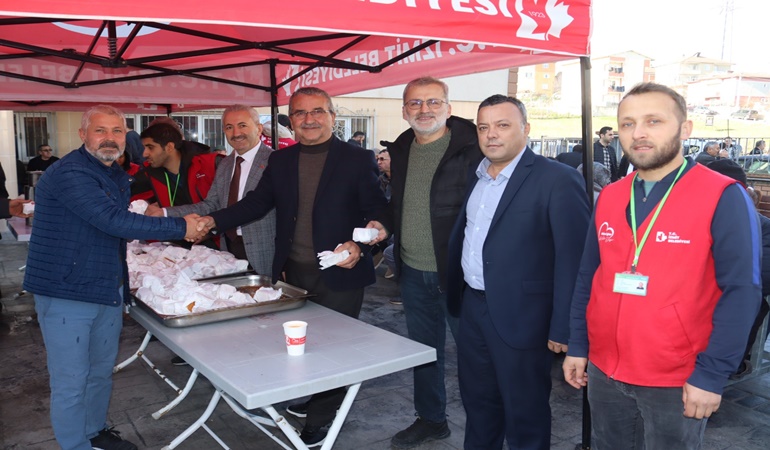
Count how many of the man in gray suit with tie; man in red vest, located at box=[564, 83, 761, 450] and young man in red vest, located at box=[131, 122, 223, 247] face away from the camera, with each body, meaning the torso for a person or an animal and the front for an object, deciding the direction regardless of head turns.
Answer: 0

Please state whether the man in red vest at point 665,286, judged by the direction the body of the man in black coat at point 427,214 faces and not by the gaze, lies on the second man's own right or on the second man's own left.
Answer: on the second man's own left

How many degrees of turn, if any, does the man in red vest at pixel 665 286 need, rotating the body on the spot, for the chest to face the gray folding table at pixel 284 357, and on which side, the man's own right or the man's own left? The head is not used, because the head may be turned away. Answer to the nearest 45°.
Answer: approximately 45° to the man's own right

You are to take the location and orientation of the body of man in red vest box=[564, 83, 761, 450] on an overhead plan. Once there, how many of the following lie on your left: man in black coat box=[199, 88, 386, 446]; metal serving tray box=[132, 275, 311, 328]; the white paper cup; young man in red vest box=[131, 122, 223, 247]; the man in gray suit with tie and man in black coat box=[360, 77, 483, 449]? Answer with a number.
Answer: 0

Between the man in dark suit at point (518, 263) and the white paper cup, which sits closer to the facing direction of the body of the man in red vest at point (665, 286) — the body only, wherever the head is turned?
the white paper cup

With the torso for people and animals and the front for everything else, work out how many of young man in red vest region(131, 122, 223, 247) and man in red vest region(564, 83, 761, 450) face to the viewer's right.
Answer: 0

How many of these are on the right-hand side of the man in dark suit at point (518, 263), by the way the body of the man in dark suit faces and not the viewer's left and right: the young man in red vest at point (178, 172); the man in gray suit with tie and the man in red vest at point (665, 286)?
2

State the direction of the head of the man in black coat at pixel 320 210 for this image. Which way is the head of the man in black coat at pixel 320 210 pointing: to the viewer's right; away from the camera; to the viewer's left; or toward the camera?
toward the camera

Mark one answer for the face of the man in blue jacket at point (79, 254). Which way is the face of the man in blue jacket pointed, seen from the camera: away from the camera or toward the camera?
toward the camera

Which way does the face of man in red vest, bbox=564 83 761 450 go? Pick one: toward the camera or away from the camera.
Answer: toward the camera

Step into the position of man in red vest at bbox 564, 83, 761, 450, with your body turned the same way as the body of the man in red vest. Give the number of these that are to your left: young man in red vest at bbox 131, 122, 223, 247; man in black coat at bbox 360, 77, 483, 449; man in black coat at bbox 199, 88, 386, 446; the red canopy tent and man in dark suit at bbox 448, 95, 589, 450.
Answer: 0

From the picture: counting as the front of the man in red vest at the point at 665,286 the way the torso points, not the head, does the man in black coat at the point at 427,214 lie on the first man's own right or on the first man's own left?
on the first man's own right

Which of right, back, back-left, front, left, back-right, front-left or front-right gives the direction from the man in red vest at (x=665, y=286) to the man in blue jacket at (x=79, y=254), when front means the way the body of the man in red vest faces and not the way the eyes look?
front-right

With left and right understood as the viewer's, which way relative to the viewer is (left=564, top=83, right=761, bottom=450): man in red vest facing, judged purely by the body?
facing the viewer and to the left of the viewer

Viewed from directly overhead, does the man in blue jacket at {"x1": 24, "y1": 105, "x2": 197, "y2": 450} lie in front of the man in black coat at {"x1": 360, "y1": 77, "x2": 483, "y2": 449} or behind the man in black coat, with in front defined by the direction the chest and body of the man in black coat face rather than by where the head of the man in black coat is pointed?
in front

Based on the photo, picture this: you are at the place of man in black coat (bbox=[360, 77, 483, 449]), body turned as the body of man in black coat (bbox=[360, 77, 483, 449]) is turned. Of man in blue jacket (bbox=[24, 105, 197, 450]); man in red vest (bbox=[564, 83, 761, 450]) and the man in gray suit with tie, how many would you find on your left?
1

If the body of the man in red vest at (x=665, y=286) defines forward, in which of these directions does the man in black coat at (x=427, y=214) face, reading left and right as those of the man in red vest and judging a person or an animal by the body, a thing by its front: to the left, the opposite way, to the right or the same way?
the same way
